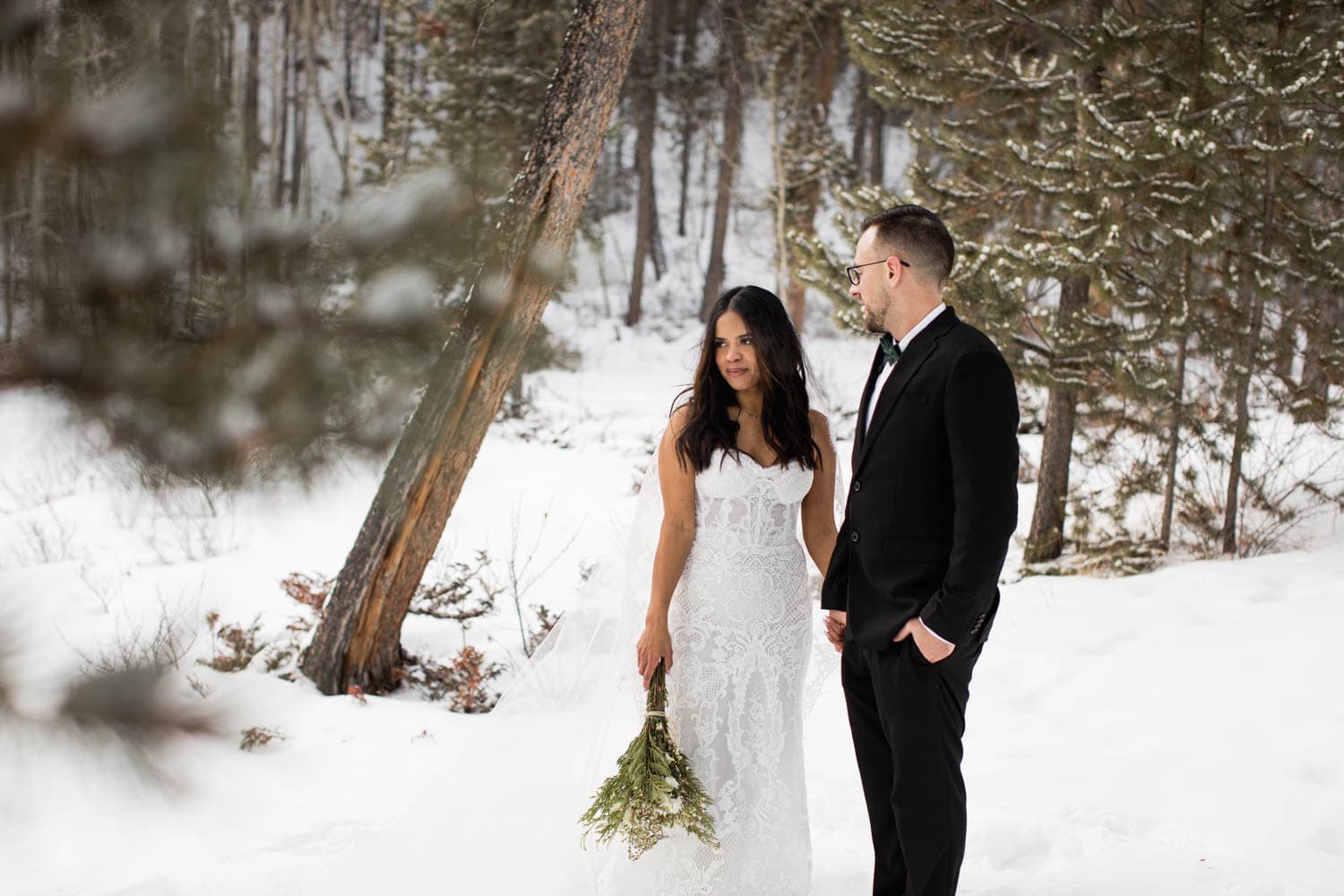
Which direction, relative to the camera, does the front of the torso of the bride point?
toward the camera

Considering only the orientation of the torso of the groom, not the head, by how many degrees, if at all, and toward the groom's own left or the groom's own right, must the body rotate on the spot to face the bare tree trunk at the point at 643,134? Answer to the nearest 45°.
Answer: approximately 135° to the groom's own right

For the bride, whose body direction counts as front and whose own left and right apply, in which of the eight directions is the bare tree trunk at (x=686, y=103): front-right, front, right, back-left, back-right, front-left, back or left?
back

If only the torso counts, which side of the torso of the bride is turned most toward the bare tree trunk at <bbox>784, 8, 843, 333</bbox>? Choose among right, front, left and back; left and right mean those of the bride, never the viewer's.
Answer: back

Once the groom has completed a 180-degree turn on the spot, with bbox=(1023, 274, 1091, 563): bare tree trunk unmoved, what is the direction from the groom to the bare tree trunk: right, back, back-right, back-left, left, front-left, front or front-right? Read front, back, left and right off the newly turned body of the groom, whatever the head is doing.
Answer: front-left

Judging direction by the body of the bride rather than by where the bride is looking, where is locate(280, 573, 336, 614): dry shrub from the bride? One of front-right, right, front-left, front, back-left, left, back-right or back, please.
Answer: back-right

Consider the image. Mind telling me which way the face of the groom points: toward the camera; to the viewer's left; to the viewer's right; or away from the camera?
to the viewer's left

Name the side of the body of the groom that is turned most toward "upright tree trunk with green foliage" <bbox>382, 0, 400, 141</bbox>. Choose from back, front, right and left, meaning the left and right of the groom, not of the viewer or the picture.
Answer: right

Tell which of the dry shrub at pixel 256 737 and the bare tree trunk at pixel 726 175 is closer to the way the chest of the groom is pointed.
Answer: the dry shrub

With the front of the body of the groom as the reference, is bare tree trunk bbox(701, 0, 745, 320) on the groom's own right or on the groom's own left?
on the groom's own right

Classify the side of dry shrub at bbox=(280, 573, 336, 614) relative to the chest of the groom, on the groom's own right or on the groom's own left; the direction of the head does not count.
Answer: on the groom's own right

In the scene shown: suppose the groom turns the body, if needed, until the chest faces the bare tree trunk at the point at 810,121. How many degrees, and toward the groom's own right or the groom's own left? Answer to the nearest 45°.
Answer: approximately 135° to the groom's own right

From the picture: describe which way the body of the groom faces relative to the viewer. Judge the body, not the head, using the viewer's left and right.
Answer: facing the viewer and to the left of the viewer

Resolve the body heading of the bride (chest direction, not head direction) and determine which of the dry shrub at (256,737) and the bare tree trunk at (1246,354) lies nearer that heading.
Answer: the dry shrub

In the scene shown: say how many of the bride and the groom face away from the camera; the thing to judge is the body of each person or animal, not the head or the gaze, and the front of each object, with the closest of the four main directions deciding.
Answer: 0

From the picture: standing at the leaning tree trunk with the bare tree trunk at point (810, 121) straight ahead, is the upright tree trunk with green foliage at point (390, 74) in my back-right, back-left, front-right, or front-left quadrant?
front-left
